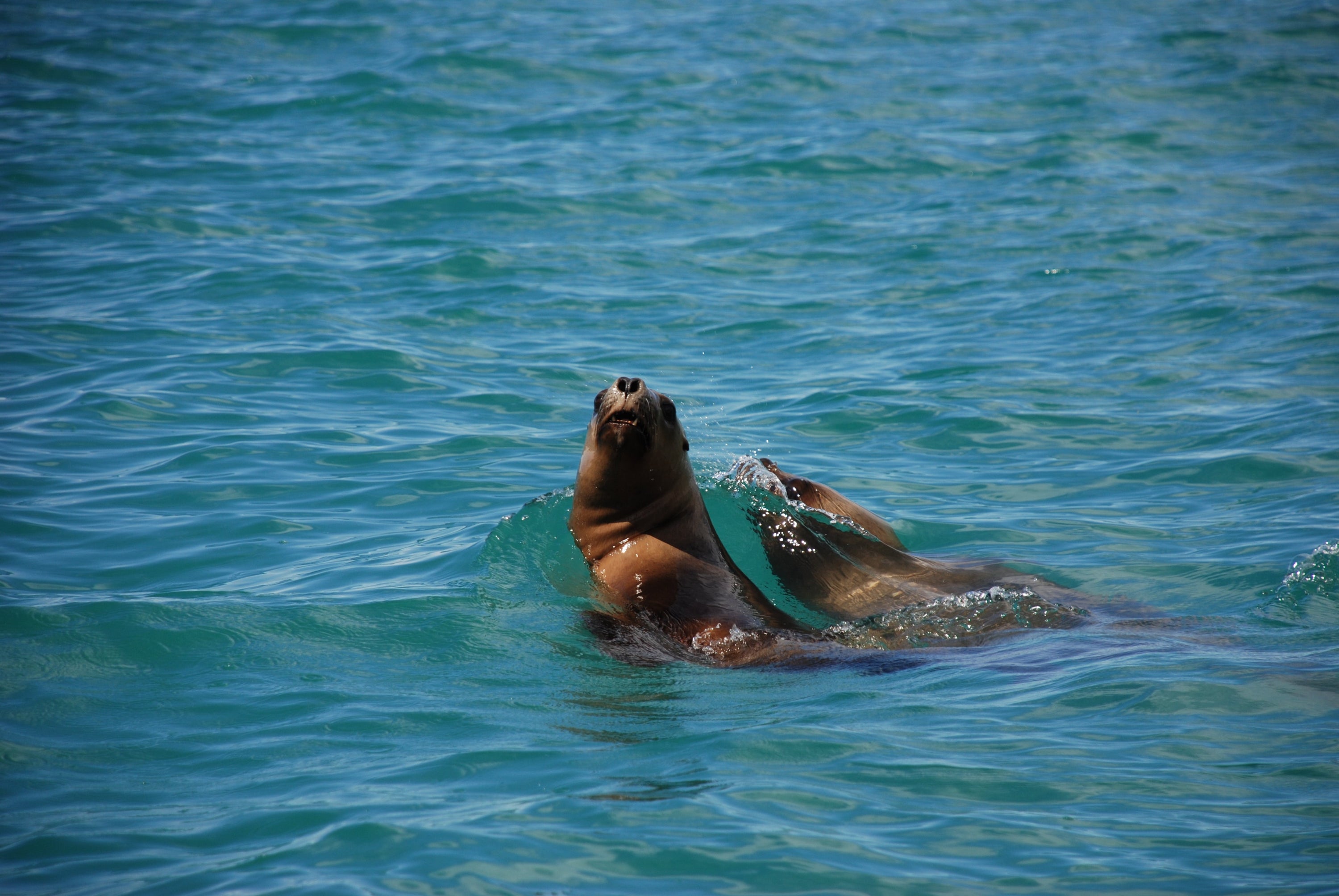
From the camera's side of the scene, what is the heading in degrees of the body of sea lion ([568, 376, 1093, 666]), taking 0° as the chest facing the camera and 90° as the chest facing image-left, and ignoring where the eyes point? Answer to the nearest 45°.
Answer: approximately 45°
